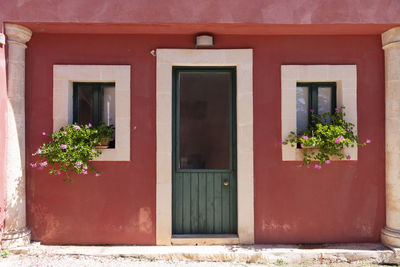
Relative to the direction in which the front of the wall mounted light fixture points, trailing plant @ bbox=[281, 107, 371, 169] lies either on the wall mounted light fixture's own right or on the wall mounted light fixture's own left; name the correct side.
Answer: on the wall mounted light fixture's own left

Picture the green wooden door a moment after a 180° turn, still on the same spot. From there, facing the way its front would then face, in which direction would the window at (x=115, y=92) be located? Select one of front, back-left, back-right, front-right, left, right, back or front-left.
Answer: left

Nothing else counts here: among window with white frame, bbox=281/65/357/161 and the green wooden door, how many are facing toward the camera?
2

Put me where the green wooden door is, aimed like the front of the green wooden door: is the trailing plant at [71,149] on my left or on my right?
on my right

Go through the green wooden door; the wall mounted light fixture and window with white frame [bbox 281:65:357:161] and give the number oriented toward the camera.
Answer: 3

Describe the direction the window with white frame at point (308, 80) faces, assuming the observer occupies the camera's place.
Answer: facing the viewer

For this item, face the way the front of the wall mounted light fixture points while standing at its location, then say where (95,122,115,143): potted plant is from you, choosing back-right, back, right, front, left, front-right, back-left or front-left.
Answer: right

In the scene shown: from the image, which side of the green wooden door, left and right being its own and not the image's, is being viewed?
front

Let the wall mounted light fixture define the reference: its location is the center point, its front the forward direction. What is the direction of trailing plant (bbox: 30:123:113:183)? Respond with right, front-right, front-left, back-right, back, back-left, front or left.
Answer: right

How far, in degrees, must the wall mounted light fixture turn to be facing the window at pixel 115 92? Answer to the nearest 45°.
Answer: approximately 90° to its right
